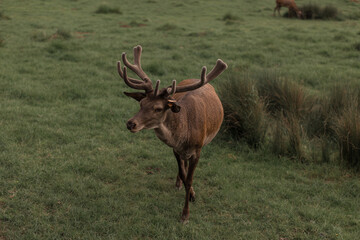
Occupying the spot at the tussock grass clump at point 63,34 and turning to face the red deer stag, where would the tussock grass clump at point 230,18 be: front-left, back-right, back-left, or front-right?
back-left

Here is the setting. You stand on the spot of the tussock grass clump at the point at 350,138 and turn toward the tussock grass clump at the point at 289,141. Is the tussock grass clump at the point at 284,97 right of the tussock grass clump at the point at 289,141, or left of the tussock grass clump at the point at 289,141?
right

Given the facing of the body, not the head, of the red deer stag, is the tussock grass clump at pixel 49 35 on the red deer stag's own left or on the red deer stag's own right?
on the red deer stag's own right

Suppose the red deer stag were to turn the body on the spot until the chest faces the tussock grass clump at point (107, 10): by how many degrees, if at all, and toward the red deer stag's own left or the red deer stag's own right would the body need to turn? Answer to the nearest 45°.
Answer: approximately 135° to the red deer stag's own right

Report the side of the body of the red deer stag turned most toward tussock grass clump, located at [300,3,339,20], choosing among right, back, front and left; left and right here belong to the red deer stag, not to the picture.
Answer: back

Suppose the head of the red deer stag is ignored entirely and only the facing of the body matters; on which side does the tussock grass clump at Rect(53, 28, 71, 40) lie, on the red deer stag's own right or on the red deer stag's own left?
on the red deer stag's own right

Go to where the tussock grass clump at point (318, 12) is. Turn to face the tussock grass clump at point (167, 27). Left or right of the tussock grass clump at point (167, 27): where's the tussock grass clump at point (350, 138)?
left

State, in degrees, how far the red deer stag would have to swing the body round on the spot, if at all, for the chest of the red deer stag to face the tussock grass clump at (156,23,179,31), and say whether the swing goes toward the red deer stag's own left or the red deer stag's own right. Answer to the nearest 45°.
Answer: approximately 135° to the red deer stag's own right

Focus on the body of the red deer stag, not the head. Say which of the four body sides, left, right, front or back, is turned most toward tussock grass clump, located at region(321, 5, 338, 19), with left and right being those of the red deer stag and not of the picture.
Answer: back

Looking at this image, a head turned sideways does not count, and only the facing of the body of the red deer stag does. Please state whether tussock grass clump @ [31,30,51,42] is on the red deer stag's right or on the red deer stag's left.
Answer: on the red deer stag's right

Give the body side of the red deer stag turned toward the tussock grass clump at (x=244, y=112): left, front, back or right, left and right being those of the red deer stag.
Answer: back

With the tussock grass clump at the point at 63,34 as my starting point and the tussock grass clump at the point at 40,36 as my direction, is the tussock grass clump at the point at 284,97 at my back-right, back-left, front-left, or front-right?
back-left

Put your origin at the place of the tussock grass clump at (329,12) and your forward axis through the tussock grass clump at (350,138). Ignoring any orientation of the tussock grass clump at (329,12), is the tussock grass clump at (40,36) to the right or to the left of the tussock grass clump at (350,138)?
right
